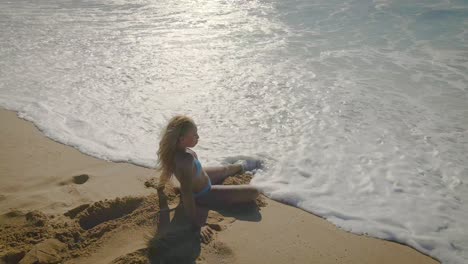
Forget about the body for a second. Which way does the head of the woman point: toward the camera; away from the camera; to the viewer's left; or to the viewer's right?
to the viewer's right

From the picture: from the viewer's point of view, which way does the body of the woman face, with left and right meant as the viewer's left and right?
facing to the right of the viewer
